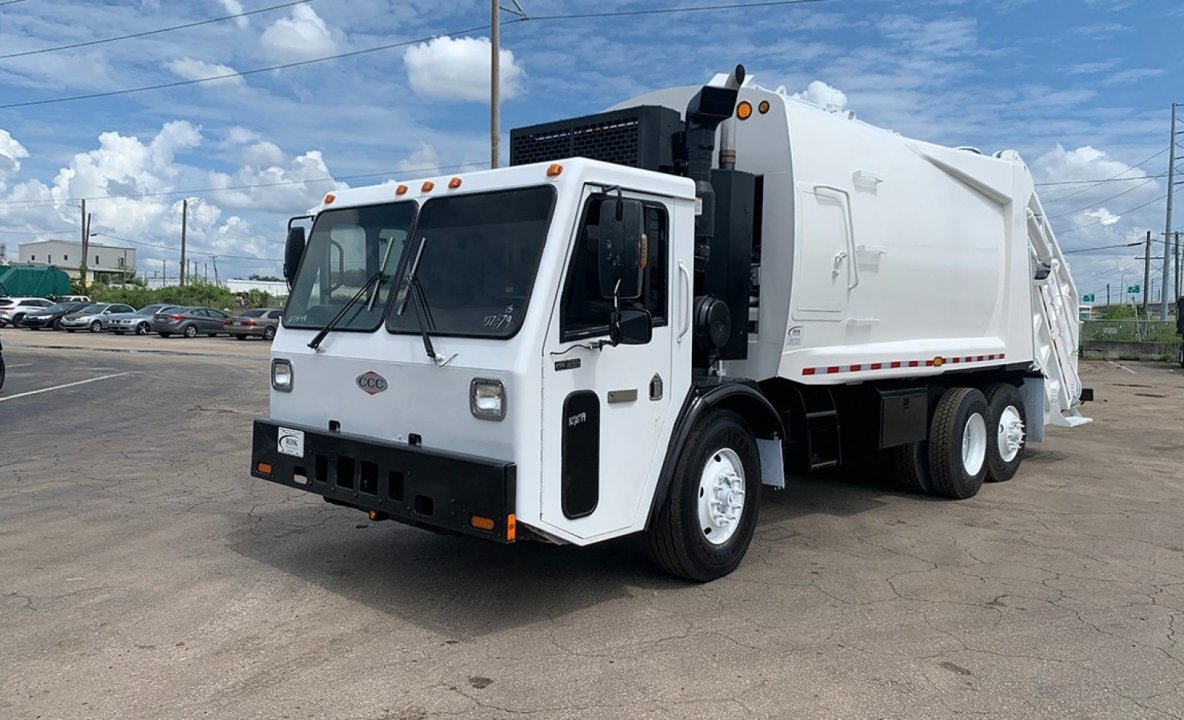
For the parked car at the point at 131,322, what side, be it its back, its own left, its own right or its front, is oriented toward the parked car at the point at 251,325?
left

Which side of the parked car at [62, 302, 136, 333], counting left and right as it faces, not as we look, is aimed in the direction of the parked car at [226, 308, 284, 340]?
left

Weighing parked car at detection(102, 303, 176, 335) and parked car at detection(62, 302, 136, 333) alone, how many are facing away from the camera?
0

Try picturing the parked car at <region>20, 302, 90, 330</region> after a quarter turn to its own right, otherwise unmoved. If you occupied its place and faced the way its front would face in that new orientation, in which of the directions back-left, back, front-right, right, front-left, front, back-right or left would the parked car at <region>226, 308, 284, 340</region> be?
back

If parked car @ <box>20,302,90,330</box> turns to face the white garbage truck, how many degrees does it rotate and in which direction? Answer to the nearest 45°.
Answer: approximately 45° to its left

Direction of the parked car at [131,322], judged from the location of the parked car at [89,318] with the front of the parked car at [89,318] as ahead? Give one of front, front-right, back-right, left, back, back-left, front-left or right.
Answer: left

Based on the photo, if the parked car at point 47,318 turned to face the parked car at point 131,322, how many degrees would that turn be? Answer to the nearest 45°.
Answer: approximately 90° to its left

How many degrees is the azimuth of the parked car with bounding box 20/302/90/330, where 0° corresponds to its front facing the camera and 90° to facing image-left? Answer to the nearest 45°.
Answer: approximately 45°

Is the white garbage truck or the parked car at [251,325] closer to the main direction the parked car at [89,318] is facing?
the white garbage truck

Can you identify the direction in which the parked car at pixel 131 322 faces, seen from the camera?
facing the viewer and to the left of the viewer

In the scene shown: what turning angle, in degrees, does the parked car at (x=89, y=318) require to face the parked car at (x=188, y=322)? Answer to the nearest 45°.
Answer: approximately 90° to its left

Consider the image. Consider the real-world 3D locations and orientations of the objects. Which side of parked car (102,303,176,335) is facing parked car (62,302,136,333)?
right

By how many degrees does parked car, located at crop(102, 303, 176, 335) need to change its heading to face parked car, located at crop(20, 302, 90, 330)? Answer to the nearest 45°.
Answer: approximately 90° to its right

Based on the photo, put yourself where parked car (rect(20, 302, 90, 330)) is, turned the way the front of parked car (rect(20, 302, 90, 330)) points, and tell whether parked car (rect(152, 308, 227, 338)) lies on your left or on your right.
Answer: on your left

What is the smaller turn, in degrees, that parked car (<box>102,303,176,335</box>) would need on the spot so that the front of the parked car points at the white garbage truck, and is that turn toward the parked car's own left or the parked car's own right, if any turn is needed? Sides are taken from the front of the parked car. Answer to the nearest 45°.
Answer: approximately 45° to the parked car's own left

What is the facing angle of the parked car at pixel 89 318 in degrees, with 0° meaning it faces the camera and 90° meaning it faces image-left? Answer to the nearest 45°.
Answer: approximately 45°
